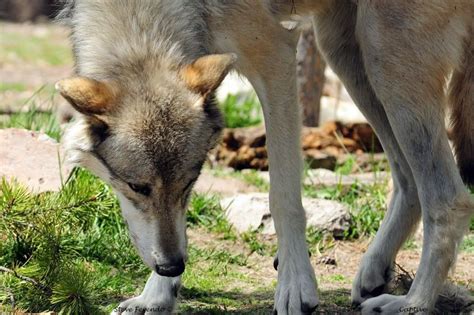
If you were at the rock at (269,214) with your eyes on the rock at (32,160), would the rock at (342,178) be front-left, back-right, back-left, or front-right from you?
back-right

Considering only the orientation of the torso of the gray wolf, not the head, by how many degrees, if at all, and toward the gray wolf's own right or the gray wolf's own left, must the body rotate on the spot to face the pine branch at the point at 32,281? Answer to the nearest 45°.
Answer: approximately 45° to the gray wolf's own right

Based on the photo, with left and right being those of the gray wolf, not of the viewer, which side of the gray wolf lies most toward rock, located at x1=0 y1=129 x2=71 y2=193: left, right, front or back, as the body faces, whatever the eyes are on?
right

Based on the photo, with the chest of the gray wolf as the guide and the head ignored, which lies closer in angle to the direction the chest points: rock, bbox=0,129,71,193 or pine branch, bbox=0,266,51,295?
the pine branch

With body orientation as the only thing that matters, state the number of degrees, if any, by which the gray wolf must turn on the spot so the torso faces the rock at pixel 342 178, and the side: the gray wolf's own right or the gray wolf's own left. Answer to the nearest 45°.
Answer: approximately 135° to the gray wolf's own right

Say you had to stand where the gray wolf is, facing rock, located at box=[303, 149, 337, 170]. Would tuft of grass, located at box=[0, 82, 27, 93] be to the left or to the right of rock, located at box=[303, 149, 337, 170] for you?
left

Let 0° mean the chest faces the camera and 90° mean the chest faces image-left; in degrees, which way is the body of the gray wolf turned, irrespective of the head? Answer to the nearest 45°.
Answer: approximately 45°

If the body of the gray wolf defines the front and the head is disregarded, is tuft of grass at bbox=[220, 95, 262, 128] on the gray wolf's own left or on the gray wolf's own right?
on the gray wolf's own right
